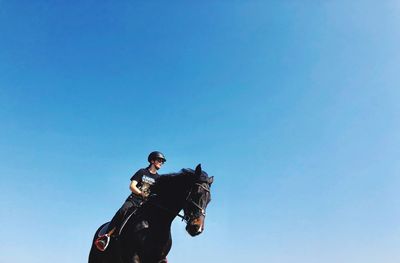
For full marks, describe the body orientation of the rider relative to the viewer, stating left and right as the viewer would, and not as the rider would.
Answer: facing the viewer and to the right of the viewer
